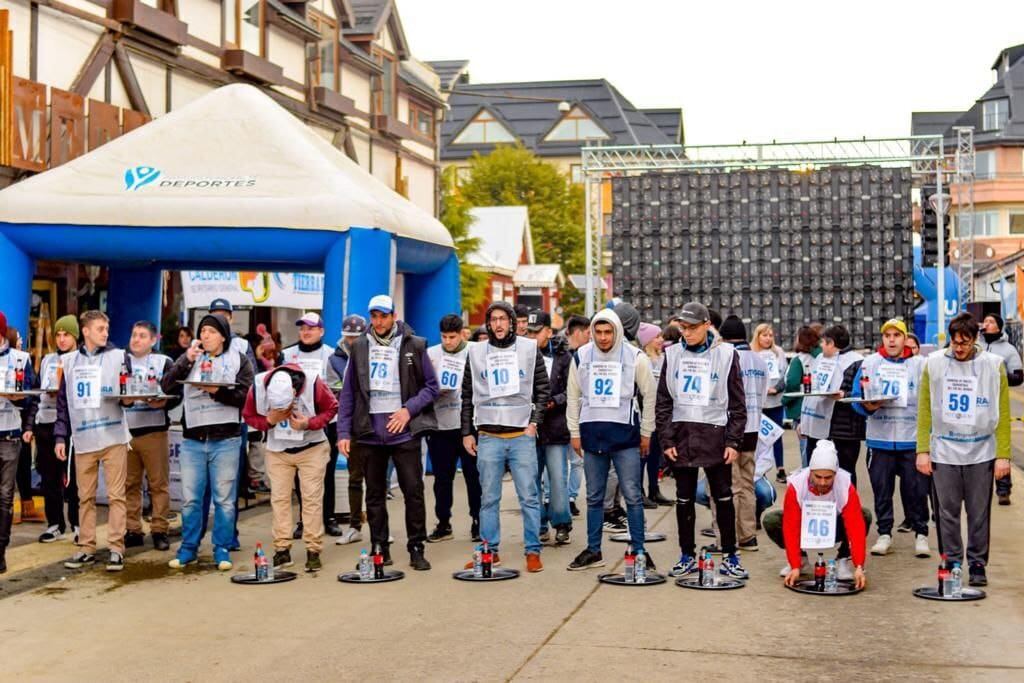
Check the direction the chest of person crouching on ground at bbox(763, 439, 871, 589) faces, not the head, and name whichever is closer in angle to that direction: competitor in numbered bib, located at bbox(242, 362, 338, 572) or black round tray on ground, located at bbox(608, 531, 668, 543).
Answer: the competitor in numbered bib

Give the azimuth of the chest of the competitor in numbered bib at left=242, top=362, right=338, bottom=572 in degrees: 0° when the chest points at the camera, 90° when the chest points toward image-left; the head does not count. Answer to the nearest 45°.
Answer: approximately 0°

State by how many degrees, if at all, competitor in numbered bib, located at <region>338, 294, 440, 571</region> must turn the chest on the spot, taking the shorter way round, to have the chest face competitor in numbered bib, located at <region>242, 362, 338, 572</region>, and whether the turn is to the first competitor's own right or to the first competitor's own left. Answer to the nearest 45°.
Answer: approximately 45° to the first competitor's own right

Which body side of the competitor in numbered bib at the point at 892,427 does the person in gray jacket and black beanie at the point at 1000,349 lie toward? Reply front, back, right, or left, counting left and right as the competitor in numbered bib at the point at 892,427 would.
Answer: back

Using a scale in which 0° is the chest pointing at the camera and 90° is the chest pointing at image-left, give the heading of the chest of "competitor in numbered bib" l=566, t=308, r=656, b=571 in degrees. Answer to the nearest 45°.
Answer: approximately 0°

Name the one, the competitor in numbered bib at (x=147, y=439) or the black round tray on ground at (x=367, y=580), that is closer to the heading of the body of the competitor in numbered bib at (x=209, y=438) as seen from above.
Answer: the black round tray on ground

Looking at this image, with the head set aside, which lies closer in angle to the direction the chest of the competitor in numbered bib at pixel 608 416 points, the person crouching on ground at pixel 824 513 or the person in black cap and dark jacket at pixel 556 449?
the person crouching on ground

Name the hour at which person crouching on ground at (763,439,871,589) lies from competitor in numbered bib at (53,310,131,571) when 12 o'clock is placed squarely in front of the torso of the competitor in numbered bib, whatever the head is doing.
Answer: The person crouching on ground is roughly at 10 o'clock from the competitor in numbered bib.
